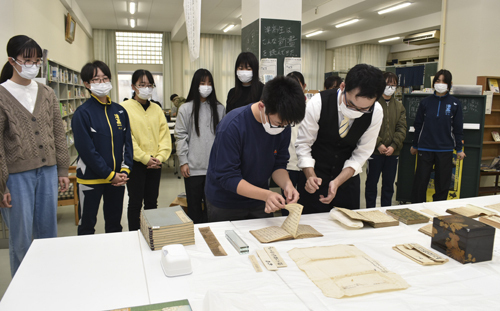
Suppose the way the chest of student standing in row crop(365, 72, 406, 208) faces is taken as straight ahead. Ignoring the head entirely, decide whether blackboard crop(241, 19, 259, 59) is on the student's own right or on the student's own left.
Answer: on the student's own right

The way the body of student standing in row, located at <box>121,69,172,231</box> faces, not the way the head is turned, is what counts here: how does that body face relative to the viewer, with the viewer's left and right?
facing the viewer and to the right of the viewer

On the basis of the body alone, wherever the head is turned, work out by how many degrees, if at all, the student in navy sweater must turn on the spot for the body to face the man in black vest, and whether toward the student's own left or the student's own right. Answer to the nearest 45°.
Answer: approximately 90° to the student's own left

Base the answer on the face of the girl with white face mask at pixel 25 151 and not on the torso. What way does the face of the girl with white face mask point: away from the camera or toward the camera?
toward the camera

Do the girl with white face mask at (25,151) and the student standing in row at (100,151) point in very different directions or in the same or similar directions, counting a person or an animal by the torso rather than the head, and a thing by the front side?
same or similar directions

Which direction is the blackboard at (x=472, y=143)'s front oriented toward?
toward the camera

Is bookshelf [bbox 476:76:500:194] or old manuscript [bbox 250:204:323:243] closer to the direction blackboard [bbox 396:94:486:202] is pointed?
the old manuscript

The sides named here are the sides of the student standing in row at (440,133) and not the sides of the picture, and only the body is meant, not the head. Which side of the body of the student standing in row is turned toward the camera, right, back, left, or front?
front

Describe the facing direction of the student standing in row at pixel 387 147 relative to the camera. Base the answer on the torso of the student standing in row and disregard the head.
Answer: toward the camera

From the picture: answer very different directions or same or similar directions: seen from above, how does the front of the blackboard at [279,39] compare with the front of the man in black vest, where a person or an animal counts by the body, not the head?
same or similar directions

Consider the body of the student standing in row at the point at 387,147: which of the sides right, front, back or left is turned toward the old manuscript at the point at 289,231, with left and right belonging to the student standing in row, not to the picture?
front

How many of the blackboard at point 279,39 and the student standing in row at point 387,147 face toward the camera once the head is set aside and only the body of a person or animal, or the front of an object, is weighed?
2

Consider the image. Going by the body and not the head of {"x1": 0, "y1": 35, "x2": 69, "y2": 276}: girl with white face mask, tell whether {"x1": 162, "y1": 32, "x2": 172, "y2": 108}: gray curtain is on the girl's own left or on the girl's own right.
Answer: on the girl's own left

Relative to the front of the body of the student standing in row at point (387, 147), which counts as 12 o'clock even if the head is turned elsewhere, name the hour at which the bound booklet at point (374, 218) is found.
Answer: The bound booklet is roughly at 12 o'clock from the student standing in row.

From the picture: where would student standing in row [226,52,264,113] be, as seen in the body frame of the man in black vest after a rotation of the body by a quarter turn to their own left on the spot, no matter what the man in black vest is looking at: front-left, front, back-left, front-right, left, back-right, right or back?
back-left

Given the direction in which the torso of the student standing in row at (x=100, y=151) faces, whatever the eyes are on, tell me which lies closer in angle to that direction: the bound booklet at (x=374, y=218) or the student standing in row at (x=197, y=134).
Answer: the bound booklet
